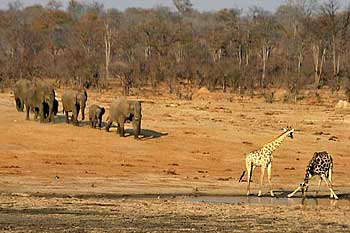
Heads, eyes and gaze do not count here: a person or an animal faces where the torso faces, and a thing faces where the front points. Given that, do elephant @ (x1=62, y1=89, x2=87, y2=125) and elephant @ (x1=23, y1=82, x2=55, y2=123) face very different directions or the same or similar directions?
same or similar directions

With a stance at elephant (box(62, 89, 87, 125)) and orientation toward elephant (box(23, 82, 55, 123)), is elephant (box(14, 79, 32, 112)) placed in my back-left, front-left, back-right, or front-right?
front-right

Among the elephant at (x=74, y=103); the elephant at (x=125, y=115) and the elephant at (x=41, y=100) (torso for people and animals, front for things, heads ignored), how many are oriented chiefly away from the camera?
0

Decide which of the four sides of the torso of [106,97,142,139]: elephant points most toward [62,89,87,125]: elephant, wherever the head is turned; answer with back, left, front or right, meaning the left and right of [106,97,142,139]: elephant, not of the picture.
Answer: back

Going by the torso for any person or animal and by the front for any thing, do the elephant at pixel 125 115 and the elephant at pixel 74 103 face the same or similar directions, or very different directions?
same or similar directions

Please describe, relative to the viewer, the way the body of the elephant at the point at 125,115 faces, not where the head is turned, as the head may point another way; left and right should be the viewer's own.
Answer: facing the viewer and to the right of the viewer

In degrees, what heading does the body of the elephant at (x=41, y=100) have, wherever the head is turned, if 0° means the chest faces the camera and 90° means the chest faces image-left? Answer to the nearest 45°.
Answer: approximately 315°

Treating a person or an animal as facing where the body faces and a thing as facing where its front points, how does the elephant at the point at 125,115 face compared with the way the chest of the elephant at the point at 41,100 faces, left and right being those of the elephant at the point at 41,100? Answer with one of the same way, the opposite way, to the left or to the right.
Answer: the same way

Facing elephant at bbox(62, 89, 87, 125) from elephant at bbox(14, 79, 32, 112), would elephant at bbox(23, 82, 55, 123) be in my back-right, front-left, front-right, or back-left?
front-right

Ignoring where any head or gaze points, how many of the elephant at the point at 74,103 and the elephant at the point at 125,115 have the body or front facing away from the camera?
0

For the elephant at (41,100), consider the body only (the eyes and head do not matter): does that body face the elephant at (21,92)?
no

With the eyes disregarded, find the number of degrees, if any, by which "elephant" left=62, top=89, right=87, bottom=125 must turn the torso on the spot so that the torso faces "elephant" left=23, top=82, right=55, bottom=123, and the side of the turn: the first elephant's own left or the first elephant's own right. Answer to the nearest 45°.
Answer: approximately 135° to the first elephant's own right

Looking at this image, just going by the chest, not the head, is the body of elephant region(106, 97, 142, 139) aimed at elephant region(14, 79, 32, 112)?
no
